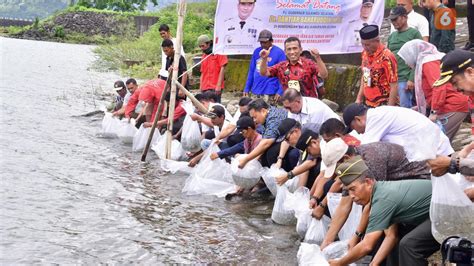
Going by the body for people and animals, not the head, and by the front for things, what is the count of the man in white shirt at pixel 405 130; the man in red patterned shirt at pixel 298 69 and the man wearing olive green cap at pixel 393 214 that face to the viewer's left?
2

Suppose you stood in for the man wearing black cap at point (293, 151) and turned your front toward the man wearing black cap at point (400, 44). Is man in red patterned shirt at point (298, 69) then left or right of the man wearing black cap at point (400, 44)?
left

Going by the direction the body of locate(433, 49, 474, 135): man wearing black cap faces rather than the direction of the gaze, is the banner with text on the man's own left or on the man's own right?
on the man's own right

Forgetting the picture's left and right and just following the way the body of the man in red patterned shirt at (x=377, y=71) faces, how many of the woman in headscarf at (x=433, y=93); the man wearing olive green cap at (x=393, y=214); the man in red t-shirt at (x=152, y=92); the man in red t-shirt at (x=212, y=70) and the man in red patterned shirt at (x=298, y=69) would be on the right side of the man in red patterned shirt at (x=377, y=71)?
3

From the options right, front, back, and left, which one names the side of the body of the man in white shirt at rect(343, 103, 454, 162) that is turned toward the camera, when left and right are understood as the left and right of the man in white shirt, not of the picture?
left

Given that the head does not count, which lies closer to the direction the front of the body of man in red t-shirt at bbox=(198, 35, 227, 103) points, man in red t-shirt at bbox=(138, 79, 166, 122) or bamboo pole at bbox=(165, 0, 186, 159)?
the bamboo pole

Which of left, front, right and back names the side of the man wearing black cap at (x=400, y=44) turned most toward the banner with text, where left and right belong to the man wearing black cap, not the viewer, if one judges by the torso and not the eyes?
right

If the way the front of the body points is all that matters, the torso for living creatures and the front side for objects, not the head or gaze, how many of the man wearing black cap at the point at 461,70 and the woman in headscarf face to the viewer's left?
2
